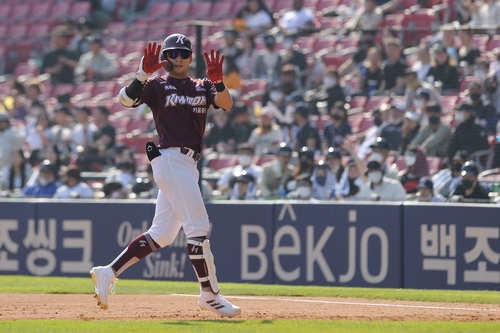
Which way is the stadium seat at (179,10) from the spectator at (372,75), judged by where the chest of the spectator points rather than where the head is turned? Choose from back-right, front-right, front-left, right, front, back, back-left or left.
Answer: back-right

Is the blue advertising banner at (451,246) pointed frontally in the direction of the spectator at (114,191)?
no

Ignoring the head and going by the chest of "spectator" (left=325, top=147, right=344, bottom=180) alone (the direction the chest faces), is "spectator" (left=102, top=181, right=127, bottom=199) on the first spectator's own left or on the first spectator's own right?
on the first spectator's own right

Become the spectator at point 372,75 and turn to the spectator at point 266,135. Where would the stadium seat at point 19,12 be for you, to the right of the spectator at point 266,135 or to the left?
right

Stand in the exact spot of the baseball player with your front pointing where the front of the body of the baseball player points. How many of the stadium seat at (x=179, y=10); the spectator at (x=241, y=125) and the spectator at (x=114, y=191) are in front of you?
0

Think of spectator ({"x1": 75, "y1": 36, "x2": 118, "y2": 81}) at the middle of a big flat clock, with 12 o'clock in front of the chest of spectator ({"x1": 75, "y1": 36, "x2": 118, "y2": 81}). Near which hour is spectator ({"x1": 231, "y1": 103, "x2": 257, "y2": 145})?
spectator ({"x1": 231, "y1": 103, "x2": 257, "y2": 145}) is roughly at 11 o'clock from spectator ({"x1": 75, "y1": 36, "x2": 118, "y2": 81}).

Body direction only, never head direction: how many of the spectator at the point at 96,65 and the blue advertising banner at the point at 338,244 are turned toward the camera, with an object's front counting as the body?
2

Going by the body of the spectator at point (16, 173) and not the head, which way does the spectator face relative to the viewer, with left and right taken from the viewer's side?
facing the viewer

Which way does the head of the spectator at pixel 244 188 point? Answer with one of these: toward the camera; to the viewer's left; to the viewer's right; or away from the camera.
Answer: toward the camera

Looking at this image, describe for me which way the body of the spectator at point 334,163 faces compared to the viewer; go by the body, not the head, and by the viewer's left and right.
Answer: facing the viewer and to the left of the viewer

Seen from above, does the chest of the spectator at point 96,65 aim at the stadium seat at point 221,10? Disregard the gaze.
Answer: no

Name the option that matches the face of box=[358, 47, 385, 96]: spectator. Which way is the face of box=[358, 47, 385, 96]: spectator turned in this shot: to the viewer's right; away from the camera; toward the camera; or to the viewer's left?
toward the camera

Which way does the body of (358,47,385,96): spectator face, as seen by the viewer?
toward the camera

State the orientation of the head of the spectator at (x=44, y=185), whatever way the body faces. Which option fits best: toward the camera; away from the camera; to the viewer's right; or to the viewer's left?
toward the camera

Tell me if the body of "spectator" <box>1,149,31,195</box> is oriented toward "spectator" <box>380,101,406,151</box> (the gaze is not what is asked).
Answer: no

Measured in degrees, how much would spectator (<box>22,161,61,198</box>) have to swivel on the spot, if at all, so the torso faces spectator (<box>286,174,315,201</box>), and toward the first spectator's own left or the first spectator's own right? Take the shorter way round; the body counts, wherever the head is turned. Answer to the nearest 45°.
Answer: approximately 90° to the first spectator's own left

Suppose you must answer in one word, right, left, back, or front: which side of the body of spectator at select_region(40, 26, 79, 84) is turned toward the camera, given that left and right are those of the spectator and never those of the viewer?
front

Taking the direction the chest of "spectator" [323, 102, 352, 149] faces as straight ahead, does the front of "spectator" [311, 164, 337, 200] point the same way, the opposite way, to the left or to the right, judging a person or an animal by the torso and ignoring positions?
the same way
